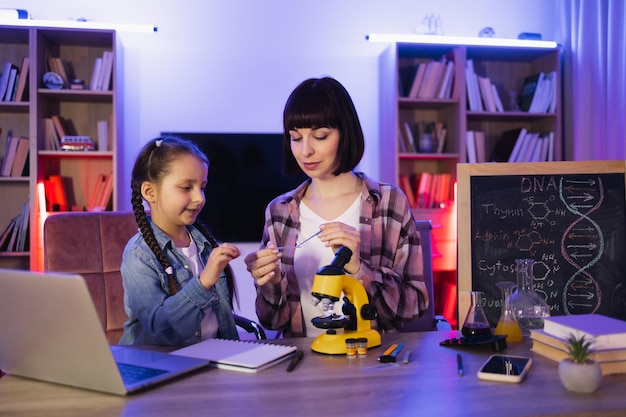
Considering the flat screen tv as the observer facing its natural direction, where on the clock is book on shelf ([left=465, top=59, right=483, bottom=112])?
The book on shelf is roughly at 9 o'clock from the flat screen tv.

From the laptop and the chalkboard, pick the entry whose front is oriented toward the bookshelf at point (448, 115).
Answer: the laptop

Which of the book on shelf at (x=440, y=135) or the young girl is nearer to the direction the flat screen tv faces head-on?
the young girl

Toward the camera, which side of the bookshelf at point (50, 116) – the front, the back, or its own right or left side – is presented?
front

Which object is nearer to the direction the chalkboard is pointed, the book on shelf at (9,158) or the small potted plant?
the small potted plant

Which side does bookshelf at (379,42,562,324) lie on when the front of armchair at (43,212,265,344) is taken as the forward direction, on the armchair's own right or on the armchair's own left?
on the armchair's own left

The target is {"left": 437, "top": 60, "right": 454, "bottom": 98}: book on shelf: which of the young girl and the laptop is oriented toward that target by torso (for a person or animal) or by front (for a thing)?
the laptop

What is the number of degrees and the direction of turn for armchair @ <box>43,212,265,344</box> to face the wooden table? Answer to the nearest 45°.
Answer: approximately 45° to its right

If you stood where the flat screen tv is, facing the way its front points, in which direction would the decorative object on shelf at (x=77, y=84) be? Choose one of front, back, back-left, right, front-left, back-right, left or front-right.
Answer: right

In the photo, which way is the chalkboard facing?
toward the camera

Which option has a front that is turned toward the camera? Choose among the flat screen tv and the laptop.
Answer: the flat screen tv

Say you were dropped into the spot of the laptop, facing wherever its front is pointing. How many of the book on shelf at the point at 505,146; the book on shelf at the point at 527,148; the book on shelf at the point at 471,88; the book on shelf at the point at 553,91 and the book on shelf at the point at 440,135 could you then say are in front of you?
5

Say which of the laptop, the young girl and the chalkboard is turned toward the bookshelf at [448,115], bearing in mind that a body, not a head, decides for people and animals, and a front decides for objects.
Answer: the laptop

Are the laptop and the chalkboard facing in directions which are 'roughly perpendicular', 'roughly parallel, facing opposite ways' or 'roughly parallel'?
roughly parallel, facing opposite ways

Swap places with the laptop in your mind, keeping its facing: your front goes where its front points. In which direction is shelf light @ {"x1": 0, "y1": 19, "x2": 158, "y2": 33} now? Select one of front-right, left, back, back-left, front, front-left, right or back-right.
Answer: front-left

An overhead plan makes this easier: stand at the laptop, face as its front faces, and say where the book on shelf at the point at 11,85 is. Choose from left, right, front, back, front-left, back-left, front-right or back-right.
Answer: front-left

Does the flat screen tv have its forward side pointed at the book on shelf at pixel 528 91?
no

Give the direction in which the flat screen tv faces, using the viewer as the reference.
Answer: facing the viewer

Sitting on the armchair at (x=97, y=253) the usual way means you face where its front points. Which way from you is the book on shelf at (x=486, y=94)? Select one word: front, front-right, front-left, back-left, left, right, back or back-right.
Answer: left

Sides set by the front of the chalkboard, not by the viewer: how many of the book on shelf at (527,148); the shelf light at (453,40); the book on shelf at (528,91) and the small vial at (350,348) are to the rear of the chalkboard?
3

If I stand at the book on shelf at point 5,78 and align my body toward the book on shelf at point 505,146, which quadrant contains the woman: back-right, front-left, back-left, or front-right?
front-right

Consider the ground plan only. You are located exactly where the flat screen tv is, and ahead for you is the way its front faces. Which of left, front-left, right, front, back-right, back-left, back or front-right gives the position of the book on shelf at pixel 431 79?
left
